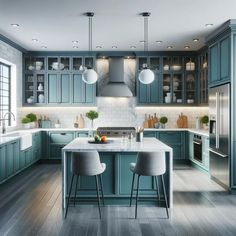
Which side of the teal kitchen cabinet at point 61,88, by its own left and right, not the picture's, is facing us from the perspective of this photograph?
front

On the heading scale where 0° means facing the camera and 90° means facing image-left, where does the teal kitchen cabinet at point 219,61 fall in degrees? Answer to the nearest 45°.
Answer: approximately 45°

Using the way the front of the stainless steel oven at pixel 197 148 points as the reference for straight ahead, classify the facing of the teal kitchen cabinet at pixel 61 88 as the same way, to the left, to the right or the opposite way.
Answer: to the left

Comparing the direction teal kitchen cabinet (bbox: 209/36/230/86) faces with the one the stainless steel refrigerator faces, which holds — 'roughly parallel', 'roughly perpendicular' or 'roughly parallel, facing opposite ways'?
roughly parallel

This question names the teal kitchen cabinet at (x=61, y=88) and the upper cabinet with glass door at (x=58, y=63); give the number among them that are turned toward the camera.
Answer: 2

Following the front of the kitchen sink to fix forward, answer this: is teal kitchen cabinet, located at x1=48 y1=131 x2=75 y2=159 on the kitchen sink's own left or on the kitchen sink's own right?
on the kitchen sink's own left

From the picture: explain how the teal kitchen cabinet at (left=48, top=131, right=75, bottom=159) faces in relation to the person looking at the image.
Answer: facing the viewer

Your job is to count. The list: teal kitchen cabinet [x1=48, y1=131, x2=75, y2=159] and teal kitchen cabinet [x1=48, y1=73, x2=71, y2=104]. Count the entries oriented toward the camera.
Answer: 2

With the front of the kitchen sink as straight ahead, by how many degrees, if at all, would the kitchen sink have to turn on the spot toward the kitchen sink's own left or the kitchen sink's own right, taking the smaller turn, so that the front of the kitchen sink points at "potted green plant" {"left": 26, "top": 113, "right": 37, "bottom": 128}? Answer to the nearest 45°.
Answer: approximately 135° to the kitchen sink's own left

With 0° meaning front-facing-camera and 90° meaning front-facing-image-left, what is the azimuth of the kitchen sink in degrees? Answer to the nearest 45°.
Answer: approximately 315°

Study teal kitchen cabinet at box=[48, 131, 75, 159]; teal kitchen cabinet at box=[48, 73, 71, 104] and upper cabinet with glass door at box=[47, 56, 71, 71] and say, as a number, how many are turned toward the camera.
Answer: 3

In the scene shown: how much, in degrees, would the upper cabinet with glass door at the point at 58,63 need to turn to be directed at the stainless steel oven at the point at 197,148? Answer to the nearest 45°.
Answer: approximately 45° to its left

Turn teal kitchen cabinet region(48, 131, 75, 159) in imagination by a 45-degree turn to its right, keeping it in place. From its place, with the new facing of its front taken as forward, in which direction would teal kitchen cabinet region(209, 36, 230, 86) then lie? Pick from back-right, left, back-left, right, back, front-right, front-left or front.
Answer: left

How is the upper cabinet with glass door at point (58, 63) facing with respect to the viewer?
toward the camera

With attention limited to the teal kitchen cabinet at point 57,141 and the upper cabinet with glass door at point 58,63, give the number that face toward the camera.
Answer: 2

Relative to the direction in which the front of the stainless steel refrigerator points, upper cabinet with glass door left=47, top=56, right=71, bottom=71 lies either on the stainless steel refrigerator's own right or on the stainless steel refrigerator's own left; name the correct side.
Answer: on the stainless steel refrigerator's own right

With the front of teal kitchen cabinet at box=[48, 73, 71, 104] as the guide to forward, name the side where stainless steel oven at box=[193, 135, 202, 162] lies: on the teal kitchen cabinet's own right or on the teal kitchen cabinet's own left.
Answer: on the teal kitchen cabinet's own left

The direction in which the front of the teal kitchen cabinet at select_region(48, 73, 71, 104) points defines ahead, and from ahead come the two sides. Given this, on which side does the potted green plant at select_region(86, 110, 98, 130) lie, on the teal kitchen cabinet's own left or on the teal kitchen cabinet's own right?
on the teal kitchen cabinet's own left
